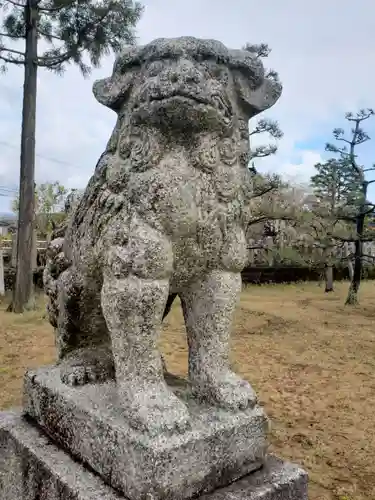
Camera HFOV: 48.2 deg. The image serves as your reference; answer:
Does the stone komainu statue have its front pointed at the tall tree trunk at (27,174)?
no

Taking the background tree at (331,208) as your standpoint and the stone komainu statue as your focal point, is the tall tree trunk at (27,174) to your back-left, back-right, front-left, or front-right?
front-right

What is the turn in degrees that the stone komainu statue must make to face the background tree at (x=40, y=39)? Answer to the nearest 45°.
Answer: approximately 135° to its left

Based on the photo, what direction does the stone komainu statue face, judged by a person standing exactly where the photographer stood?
facing the viewer and to the right of the viewer

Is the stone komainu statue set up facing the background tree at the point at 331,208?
no

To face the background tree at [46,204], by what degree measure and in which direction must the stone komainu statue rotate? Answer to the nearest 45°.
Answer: approximately 135° to its left
